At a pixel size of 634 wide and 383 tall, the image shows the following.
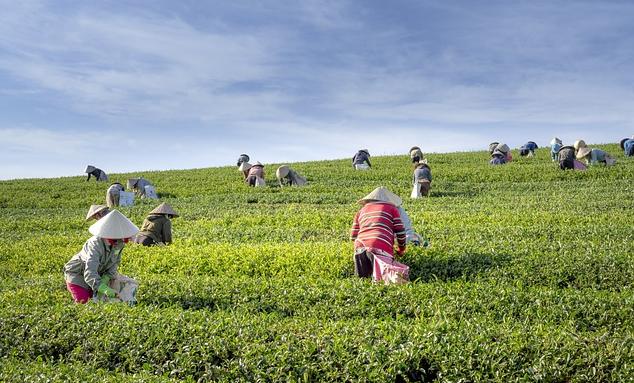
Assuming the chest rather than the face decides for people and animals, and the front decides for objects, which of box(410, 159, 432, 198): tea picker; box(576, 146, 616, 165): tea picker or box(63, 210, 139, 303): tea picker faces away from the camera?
box(410, 159, 432, 198): tea picker

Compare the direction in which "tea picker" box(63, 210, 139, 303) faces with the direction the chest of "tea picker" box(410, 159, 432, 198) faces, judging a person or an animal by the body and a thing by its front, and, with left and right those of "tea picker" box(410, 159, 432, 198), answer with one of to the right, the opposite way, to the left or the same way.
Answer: to the right

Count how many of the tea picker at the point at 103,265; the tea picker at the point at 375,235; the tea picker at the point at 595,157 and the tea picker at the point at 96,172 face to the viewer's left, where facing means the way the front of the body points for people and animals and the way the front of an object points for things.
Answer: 2

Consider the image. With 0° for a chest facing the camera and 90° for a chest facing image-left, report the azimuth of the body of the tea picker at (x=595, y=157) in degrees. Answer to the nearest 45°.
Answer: approximately 90°

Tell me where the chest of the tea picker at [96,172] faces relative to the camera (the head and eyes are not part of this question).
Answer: to the viewer's left

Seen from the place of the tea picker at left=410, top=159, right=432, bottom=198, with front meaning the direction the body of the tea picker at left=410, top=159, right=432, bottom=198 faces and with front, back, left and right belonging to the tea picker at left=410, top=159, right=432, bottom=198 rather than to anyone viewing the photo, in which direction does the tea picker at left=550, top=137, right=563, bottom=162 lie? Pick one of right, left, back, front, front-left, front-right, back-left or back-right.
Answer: front-right

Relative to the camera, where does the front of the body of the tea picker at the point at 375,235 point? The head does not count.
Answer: away from the camera

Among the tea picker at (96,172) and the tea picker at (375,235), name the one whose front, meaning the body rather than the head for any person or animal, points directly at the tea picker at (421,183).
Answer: the tea picker at (375,235)

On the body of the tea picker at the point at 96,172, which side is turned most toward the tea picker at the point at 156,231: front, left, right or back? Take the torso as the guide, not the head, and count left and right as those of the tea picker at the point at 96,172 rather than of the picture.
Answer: left

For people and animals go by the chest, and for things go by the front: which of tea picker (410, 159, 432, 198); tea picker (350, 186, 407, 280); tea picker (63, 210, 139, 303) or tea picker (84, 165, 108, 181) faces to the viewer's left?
tea picker (84, 165, 108, 181)

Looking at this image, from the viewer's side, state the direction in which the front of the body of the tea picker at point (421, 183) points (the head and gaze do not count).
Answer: away from the camera

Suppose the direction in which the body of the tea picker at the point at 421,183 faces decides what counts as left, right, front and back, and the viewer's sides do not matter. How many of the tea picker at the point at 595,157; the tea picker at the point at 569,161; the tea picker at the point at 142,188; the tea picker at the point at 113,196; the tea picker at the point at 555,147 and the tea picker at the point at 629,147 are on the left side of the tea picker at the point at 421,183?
2

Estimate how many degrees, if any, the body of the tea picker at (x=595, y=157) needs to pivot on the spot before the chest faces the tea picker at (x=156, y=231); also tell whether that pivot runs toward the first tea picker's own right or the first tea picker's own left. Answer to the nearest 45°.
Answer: approximately 45° to the first tea picker's own left

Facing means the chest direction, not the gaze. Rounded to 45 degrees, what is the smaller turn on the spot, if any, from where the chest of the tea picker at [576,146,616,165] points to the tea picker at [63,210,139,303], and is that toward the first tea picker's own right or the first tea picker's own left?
approximately 90° to the first tea picker's own left

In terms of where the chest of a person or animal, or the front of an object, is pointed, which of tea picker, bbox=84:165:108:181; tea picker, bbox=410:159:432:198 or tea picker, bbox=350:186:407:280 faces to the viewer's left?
tea picker, bbox=84:165:108:181
